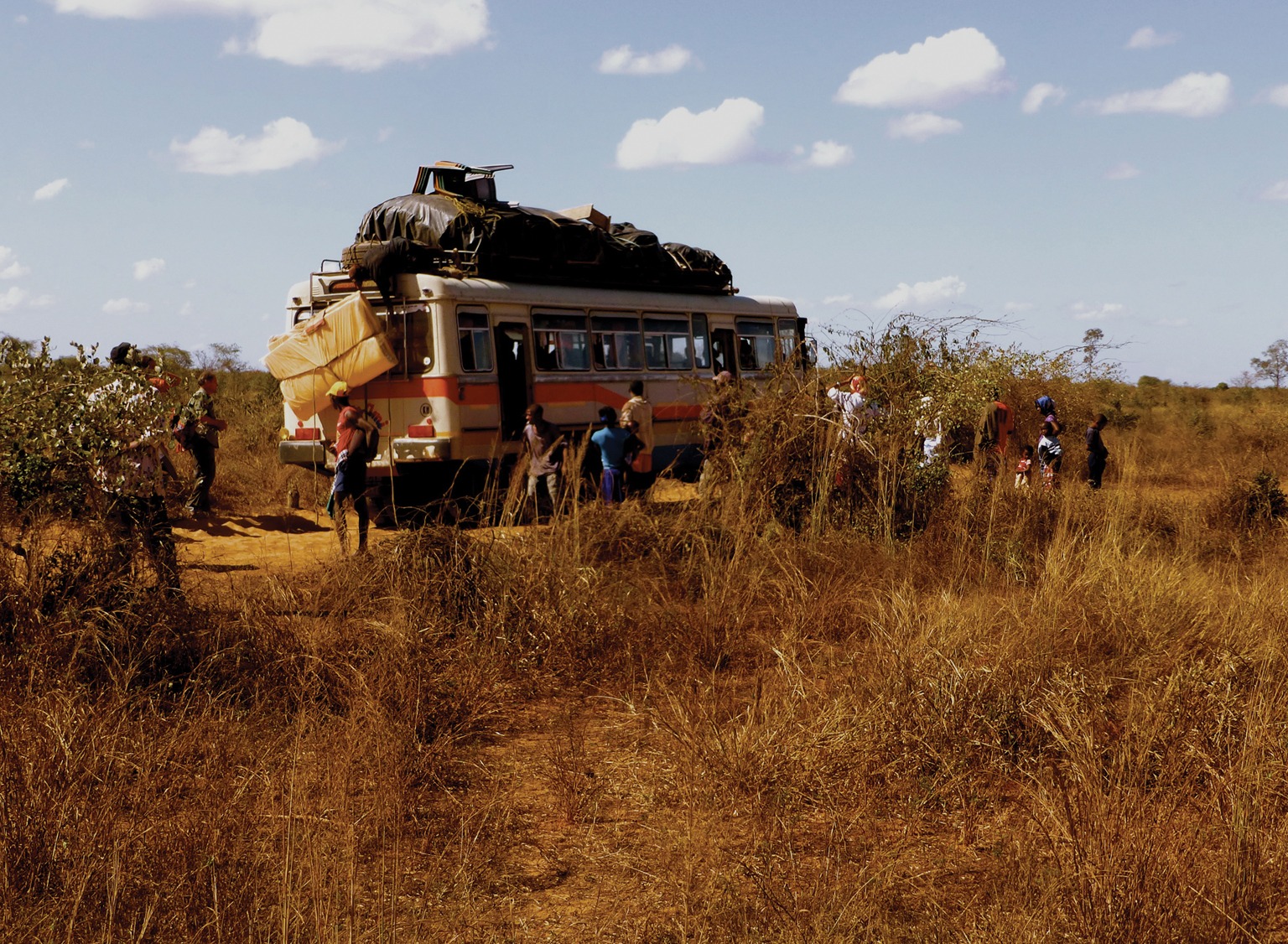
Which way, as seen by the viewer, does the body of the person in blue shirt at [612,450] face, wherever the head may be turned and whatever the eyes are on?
away from the camera

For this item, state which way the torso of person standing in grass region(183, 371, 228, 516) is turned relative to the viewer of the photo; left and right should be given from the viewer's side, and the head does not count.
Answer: facing to the right of the viewer

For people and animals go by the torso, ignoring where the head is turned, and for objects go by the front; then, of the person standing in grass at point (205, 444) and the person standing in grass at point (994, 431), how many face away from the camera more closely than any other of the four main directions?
1

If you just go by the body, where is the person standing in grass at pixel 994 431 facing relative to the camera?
away from the camera

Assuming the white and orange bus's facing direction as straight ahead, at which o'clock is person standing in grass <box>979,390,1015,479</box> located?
The person standing in grass is roughly at 2 o'clock from the white and orange bus.

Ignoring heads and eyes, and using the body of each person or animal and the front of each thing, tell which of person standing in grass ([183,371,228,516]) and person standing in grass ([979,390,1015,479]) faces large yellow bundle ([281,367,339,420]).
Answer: person standing in grass ([183,371,228,516])

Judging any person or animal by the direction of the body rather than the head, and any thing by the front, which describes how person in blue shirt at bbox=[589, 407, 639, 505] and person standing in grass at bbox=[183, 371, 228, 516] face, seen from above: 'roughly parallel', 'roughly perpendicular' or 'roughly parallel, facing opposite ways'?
roughly perpendicular

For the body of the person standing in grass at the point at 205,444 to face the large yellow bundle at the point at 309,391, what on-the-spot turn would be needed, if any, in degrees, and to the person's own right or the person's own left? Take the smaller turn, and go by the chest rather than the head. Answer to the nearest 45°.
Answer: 0° — they already face it

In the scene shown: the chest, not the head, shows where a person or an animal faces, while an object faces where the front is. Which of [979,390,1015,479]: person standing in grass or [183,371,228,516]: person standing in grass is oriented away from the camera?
[979,390,1015,479]: person standing in grass

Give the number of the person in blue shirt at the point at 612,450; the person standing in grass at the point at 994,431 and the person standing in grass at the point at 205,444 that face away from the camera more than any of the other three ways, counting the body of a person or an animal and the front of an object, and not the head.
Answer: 2

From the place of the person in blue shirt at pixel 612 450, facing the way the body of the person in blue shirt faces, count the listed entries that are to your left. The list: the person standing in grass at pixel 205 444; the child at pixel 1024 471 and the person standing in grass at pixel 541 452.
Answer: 2

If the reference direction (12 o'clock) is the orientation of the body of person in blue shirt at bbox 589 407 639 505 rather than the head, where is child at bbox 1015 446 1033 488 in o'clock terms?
The child is roughly at 3 o'clock from the person in blue shirt.

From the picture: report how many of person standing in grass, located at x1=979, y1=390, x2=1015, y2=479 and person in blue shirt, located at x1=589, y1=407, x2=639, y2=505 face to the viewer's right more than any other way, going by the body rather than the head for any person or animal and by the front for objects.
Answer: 0
